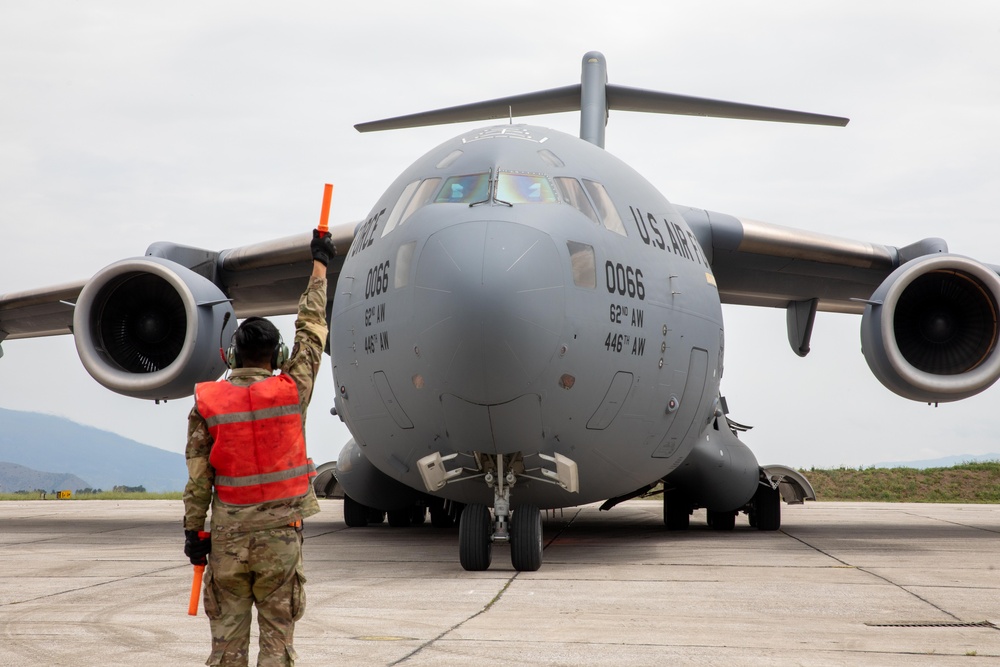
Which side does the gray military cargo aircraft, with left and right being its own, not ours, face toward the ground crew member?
front

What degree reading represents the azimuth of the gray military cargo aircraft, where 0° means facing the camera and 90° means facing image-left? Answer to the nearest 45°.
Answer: approximately 0°

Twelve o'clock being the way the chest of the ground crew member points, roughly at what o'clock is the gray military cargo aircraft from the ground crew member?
The gray military cargo aircraft is roughly at 1 o'clock from the ground crew member.

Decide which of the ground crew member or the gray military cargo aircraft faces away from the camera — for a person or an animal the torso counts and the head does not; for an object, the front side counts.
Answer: the ground crew member

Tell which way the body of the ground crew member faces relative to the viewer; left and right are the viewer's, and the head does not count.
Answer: facing away from the viewer

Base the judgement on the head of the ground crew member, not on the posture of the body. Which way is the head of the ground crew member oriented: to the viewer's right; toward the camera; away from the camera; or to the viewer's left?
away from the camera

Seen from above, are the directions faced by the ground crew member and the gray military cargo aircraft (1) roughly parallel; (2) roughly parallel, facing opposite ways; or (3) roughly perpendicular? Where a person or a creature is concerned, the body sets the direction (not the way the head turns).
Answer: roughly parallel, facing opposite ways

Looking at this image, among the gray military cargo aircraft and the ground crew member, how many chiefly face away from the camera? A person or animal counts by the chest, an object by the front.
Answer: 1
